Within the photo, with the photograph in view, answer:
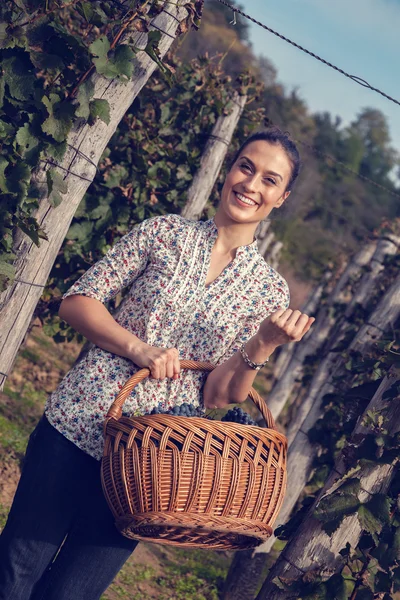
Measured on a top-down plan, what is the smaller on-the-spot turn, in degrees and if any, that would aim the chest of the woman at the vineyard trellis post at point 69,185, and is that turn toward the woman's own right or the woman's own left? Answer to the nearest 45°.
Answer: approximately 135° to the woman's own right

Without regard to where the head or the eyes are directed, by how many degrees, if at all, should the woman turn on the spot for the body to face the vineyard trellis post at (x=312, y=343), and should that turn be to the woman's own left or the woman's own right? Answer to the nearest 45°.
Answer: approximately 180°

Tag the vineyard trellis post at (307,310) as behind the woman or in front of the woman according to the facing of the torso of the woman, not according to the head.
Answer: behind

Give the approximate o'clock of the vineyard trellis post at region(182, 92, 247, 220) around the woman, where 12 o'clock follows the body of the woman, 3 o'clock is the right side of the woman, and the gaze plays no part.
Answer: The vineyard trellis post is roughly at 6 o'clock from the woman.

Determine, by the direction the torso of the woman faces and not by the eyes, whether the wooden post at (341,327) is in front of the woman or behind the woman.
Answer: behind

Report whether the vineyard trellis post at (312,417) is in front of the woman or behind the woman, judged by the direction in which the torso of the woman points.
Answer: behind

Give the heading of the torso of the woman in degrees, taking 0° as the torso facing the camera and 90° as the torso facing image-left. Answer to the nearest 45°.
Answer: approximately 0°
